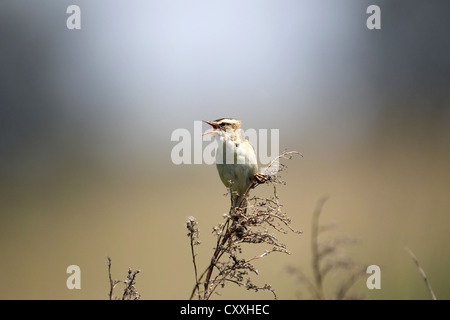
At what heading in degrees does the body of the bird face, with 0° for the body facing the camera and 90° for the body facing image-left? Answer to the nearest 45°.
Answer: approximately 45°
